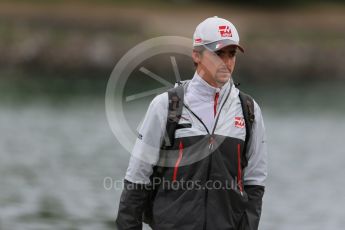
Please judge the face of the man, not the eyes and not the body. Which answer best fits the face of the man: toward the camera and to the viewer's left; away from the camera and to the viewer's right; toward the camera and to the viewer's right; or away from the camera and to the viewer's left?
toward the camera and to the viewer's right

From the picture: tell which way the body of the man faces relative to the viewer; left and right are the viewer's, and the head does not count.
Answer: facing the viewer and to the right of the viewer
